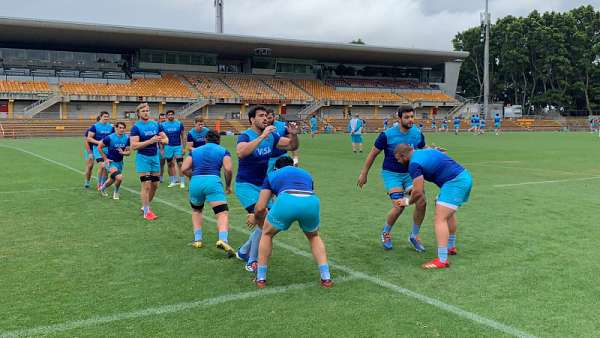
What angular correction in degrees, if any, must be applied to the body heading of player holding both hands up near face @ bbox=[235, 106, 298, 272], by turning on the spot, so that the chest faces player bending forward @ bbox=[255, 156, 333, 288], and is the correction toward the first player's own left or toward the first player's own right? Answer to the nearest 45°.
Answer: approximately 45° to the first player's own right

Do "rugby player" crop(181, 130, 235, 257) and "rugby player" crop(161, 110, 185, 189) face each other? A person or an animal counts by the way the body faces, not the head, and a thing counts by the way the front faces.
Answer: yes

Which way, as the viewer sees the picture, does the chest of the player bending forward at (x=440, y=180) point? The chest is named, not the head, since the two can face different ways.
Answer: to the viewer's left

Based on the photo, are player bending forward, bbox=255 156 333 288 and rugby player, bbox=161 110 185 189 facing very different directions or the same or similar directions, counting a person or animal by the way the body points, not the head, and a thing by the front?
very different directions

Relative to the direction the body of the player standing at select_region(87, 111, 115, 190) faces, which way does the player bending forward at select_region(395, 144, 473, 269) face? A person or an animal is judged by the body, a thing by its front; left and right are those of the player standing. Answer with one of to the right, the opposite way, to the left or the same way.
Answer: to the right

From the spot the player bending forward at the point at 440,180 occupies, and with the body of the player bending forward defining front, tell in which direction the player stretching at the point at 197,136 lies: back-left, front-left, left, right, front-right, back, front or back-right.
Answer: front-right

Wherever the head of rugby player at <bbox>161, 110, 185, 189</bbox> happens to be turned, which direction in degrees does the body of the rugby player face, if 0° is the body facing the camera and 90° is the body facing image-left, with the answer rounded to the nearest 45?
approximately 0°
